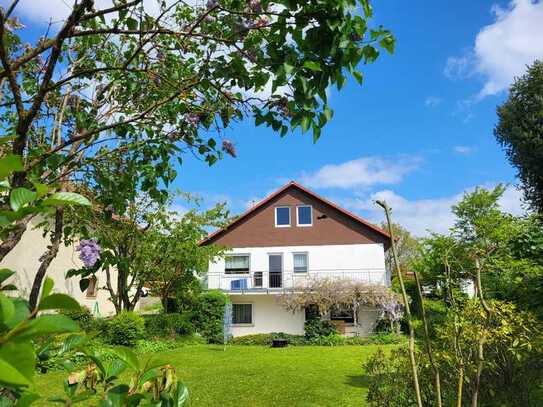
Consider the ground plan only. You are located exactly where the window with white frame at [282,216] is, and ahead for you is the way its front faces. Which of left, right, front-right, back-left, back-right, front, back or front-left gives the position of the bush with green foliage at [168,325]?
front-right

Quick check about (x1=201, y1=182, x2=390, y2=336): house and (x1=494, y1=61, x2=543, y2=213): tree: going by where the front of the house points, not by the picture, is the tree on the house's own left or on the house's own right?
on the house's own left

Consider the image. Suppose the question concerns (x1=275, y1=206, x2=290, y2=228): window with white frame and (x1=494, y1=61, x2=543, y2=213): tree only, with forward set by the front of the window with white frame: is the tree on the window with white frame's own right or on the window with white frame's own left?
on the window with white frame's own left

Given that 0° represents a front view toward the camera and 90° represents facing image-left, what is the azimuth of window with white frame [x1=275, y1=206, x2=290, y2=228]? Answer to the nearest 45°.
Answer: approximately 0°

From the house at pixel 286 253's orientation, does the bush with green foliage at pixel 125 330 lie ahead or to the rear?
ahead

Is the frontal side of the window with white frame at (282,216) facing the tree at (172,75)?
yes

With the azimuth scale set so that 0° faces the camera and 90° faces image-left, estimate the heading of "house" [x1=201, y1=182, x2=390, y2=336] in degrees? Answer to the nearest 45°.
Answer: approximately 0°
